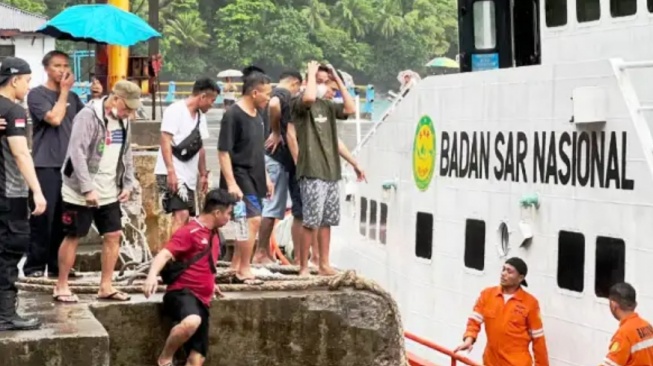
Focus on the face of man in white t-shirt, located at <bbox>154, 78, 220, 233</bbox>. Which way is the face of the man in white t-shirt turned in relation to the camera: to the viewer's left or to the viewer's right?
to the viewer's right

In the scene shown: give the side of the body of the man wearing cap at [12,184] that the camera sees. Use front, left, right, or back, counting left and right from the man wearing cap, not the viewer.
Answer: right

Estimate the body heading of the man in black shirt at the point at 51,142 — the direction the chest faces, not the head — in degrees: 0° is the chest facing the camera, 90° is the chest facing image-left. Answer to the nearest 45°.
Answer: approximately 315°

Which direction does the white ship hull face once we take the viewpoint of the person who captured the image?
facing away from the viewer and to the left of the viewer

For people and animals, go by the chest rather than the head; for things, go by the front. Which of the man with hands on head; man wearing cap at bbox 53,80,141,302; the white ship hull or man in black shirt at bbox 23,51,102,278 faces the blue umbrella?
the white ship hull

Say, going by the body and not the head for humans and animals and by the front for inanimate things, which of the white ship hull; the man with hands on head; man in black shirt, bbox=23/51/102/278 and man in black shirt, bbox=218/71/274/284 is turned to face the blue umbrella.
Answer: the white ship hull

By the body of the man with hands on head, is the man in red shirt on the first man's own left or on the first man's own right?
on the first man's own right

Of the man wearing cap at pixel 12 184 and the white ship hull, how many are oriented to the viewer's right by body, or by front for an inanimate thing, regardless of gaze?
1

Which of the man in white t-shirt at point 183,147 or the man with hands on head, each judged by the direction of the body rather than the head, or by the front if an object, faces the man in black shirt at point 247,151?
the man in white t-shirt
